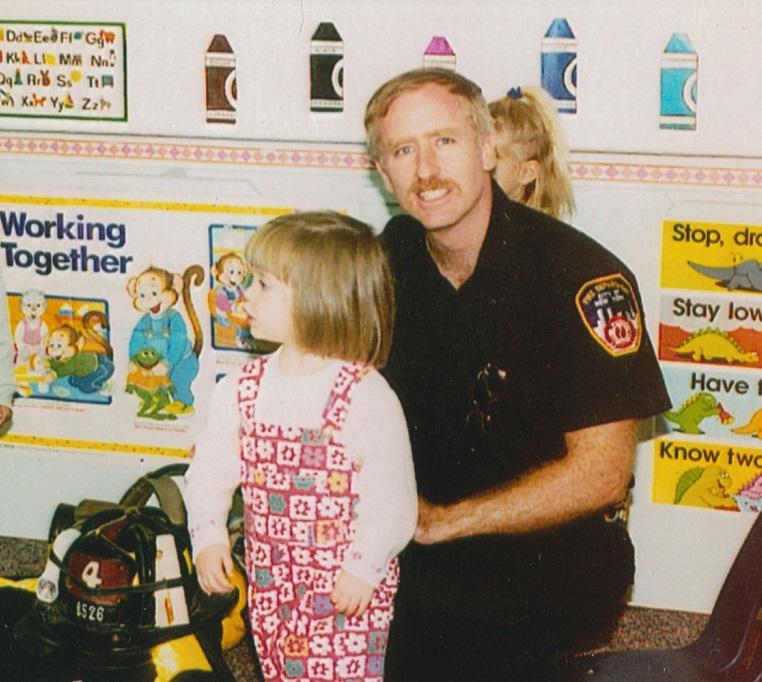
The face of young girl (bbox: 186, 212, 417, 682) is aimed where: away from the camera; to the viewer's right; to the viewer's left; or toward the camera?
to the viewer's left

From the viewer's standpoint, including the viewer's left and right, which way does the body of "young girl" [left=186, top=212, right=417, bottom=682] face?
facing the viewer and to the left of the viewer
